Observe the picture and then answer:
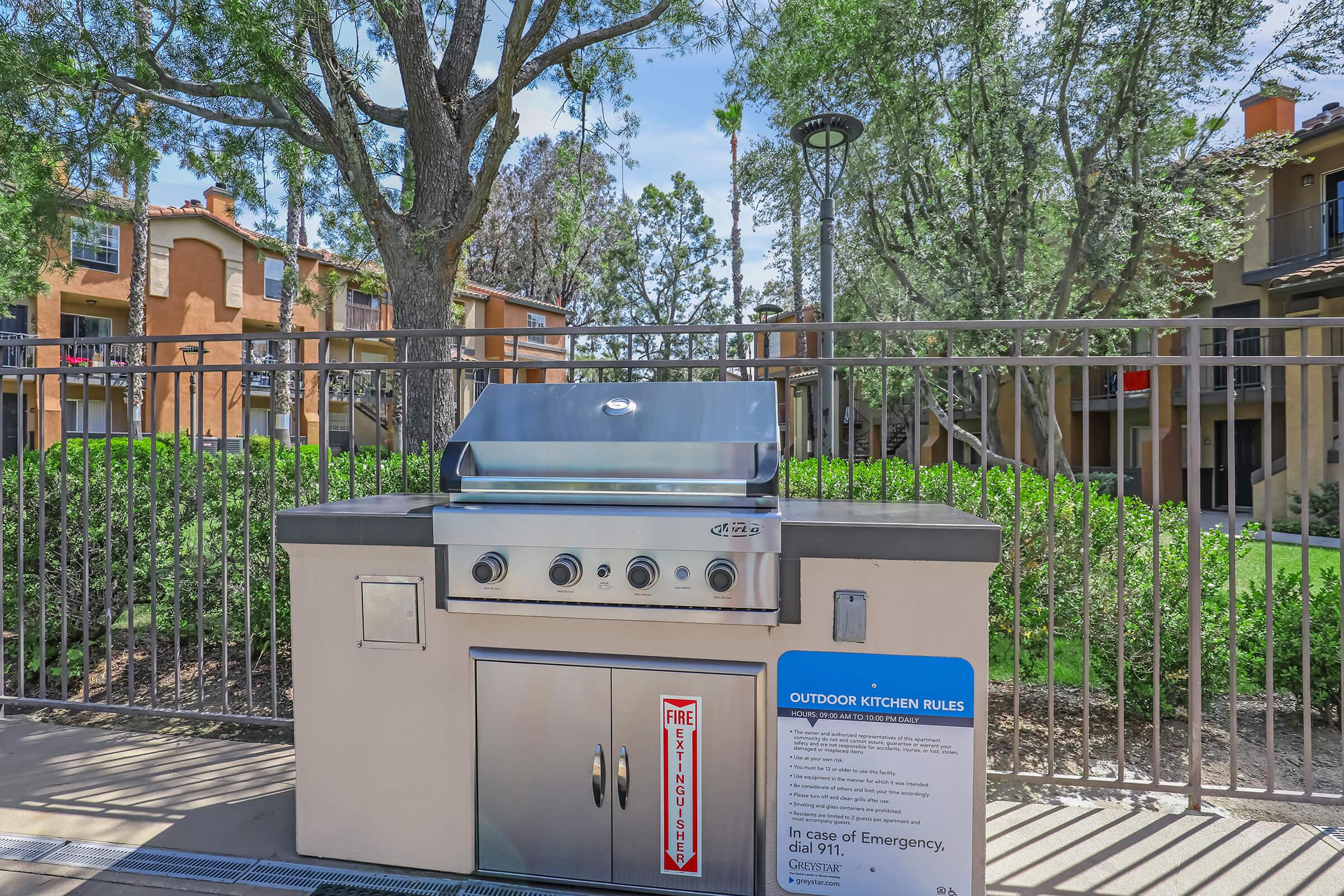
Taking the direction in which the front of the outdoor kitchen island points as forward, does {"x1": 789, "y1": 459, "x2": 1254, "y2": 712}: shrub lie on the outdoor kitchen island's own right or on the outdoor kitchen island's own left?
on the outdoor kitchen island's own left

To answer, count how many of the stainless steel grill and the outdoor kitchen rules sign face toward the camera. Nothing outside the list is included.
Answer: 2

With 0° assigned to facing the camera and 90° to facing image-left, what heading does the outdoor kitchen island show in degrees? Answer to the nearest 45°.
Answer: approximately 0°

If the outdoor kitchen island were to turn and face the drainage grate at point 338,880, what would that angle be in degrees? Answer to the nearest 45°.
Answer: approximately 90° to its right

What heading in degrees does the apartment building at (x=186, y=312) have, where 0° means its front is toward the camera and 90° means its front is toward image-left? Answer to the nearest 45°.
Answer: approximately 315°
